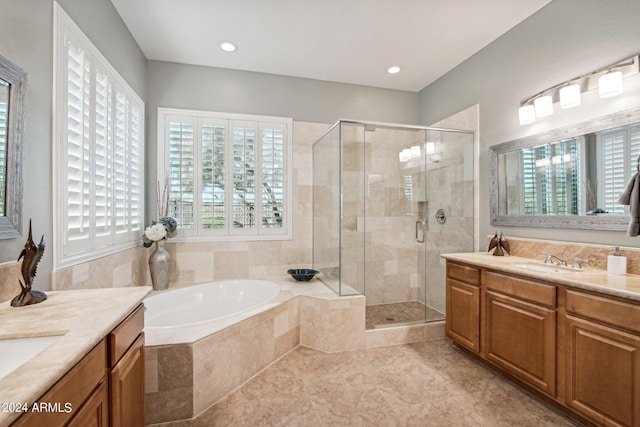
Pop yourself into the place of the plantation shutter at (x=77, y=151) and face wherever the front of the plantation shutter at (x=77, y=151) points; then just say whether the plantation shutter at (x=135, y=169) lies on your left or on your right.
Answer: on your left

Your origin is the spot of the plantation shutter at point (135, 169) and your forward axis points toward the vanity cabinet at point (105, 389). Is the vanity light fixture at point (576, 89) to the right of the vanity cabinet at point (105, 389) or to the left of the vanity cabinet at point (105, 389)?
left

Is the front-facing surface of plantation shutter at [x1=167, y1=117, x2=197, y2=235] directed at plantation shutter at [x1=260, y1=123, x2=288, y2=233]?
no

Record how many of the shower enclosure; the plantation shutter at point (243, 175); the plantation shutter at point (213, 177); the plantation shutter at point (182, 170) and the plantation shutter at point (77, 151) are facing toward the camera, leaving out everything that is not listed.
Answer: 4

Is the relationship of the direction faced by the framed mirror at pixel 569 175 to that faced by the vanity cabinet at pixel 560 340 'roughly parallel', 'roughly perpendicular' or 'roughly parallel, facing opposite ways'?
roughly parallel

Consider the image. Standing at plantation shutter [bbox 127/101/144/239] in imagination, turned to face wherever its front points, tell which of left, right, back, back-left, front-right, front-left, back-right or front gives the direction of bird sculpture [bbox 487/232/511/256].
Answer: front-right

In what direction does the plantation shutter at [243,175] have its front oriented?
toward the camera

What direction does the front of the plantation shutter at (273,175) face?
toward the camera

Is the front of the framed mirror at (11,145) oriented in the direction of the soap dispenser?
yes

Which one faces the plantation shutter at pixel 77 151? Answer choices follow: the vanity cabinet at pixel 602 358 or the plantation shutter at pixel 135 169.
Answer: the vanity cabinet

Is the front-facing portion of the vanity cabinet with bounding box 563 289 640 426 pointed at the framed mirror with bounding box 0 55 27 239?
yes

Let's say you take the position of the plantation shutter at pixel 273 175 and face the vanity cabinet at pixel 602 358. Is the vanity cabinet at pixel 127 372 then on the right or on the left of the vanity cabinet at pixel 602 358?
right

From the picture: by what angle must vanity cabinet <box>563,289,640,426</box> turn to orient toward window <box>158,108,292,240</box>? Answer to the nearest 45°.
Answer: approximately 45° to its right

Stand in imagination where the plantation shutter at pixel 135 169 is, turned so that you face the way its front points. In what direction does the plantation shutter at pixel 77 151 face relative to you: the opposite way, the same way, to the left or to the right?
the same way

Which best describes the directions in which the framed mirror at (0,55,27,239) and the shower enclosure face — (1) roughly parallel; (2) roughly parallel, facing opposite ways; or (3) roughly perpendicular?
roughly perpendicular

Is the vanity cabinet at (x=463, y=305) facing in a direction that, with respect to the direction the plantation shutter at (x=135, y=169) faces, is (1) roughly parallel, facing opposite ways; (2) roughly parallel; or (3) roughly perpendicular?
roughly parallel, facing opposite ways

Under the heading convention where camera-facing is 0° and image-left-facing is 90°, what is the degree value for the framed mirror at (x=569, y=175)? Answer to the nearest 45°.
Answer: approximately 45°

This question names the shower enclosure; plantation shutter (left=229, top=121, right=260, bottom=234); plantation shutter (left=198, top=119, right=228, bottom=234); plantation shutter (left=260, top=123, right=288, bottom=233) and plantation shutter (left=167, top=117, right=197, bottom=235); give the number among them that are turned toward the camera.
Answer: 5

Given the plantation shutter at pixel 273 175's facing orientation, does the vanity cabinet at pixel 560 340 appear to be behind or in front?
in front
